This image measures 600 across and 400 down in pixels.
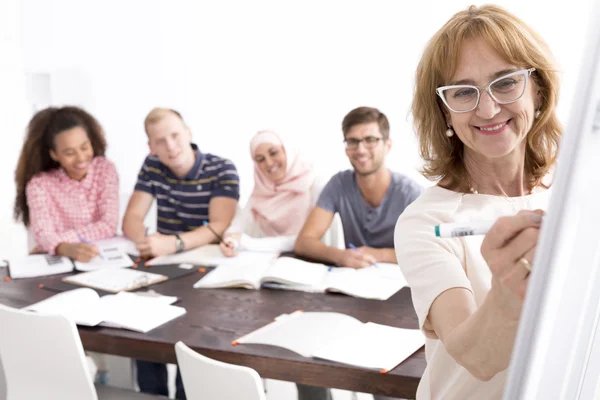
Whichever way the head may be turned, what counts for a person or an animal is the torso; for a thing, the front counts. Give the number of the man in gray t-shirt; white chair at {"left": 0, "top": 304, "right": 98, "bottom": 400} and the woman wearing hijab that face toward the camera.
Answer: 2

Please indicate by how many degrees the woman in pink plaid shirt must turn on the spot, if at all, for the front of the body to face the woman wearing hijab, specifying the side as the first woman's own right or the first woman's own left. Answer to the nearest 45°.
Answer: approximately 45° to the first woman's own left

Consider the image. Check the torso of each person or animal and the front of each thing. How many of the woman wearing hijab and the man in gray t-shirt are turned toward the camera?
2

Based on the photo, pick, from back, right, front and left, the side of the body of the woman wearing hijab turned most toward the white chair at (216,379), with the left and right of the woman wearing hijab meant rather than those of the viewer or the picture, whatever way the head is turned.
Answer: front

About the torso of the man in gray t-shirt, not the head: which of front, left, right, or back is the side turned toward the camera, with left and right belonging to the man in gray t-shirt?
front

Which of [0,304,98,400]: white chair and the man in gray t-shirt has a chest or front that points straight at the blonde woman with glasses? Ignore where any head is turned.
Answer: the man in gray t-shirt

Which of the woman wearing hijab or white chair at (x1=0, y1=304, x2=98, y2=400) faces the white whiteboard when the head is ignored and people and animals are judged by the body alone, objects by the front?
the woman wearing hijab

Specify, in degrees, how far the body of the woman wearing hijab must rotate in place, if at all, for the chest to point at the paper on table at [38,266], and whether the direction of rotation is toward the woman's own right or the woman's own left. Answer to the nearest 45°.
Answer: approximately 45° to the woman's own right

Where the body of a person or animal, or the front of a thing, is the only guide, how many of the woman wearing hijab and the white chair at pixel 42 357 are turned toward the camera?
1

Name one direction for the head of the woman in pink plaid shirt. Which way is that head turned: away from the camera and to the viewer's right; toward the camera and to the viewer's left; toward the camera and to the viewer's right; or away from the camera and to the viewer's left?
toward the camera and to the viewer's right

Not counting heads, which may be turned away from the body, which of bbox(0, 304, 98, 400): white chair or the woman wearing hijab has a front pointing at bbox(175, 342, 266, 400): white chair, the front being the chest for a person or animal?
the woman wearing hijab

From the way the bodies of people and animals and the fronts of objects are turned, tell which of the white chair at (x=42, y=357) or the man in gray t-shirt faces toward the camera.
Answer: the man in gray t-shirt

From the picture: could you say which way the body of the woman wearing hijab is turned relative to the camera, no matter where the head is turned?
toward the camera

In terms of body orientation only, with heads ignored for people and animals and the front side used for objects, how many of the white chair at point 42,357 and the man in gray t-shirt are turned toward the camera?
1

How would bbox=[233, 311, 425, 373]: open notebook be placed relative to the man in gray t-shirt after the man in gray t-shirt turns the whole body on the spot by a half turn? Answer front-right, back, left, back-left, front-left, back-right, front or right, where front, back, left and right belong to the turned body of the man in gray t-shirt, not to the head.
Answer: back

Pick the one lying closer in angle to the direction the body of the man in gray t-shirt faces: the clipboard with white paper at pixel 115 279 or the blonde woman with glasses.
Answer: the blonde woman with glasses

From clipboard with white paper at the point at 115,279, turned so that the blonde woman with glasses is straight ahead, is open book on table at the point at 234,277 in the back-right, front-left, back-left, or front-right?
front-left

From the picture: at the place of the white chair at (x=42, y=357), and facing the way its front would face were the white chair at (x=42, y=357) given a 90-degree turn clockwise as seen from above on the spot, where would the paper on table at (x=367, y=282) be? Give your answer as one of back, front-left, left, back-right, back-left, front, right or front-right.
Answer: front-left

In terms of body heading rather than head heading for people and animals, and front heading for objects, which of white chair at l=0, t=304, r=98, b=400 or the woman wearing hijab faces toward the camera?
the woman wearing hijab
